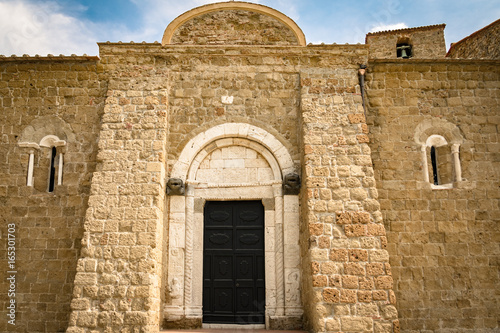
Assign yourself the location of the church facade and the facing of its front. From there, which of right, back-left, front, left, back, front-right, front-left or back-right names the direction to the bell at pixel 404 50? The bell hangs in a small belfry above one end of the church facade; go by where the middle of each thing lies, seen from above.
back-left

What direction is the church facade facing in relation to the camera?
toward the camera
